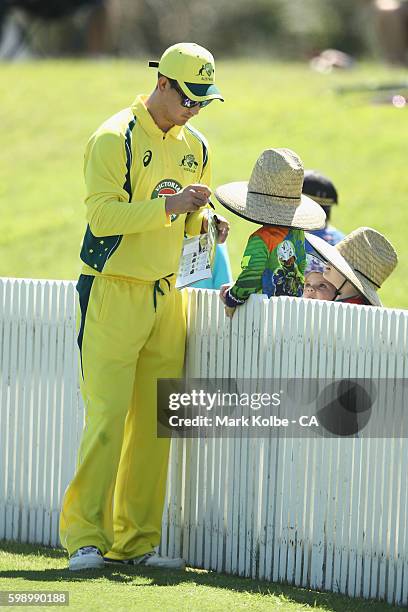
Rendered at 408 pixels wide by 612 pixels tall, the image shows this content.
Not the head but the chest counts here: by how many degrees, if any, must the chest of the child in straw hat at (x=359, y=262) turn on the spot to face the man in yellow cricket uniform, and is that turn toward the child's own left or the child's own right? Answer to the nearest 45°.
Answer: approximately 45° to the child's own left

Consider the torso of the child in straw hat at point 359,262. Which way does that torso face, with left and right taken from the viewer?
facing to the left of the viewer

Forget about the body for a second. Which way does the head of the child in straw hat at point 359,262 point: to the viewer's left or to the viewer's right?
to the viewer's left

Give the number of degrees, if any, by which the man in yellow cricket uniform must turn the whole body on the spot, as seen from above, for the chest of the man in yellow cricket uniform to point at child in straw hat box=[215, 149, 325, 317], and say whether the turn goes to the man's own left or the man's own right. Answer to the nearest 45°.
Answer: approximately 45° to the man's own left

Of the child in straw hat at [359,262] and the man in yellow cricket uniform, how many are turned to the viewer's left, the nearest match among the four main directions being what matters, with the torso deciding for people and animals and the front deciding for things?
1

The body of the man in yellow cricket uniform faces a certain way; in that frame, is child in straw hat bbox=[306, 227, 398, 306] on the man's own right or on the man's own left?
on the man's own left
